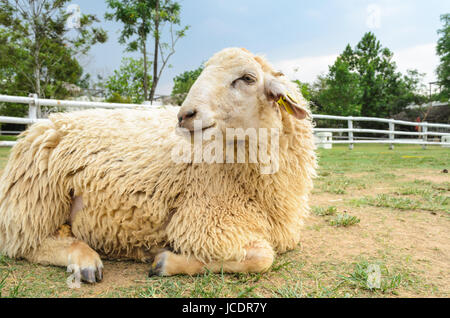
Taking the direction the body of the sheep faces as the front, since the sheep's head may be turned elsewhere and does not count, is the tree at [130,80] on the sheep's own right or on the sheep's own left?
on the sheep's own left

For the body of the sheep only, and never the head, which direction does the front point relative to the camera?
to the viewer's right

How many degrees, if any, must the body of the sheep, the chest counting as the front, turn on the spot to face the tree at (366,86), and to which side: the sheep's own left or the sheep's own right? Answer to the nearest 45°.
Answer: approximately 45° to the sheep's own left

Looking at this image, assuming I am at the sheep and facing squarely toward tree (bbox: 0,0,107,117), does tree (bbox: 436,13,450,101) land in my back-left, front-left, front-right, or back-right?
front-right

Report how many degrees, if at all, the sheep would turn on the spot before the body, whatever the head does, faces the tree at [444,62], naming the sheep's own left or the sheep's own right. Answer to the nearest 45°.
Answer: approximately 45° to the sheep's own left

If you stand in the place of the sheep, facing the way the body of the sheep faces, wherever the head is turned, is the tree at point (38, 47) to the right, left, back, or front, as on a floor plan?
left

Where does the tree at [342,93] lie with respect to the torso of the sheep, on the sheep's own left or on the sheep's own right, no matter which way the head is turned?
on the sheep's own left
